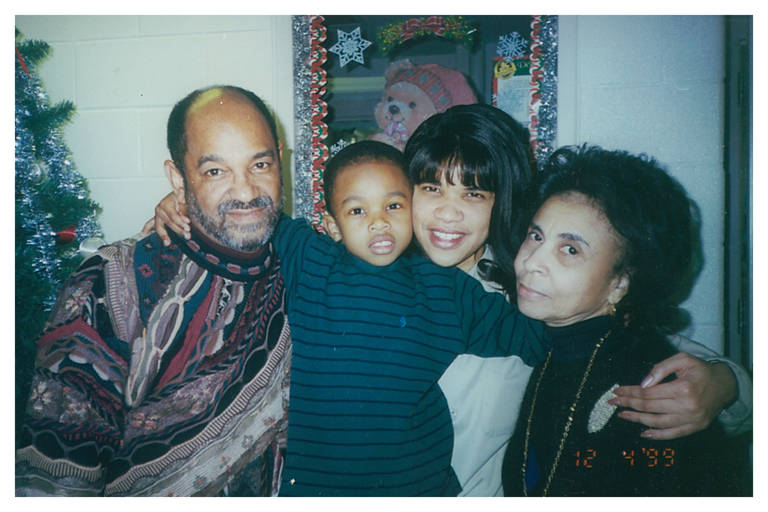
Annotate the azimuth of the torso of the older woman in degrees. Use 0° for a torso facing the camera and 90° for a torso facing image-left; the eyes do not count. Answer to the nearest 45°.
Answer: approximately 45°
